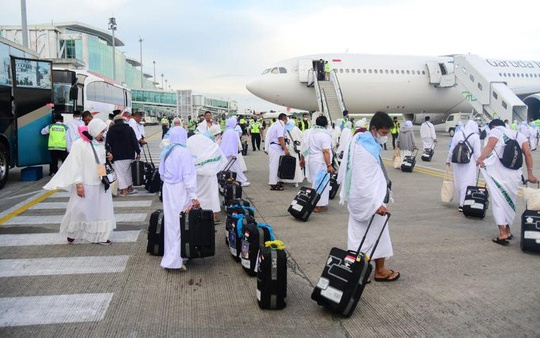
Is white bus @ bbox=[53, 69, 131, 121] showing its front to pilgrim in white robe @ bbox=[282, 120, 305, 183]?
no

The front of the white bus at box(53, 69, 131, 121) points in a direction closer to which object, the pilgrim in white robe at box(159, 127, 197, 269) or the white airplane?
the pilgrim in white robe

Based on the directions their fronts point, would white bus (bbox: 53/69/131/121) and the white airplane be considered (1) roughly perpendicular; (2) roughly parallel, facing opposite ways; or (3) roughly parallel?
roughly perpendicular

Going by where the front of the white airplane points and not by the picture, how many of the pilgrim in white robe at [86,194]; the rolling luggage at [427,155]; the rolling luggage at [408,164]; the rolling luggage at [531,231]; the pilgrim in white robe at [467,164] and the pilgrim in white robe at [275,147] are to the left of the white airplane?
6

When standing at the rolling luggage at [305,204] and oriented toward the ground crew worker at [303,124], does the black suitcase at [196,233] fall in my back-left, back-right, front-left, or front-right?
back-left

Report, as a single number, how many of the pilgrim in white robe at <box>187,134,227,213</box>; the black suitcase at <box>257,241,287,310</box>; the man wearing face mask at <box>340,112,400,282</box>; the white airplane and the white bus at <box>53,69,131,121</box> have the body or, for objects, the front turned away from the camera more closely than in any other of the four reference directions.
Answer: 1

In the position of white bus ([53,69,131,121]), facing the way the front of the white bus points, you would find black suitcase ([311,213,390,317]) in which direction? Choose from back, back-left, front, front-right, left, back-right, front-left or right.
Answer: front-left

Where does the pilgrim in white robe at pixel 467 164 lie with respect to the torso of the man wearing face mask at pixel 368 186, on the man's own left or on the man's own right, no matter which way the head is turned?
on the man's own left

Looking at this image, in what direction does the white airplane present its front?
to the viewer's left

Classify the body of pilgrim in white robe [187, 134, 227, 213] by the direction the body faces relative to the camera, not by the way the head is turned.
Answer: away from the camera

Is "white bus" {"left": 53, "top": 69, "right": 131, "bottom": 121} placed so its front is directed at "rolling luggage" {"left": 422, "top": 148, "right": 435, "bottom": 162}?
no

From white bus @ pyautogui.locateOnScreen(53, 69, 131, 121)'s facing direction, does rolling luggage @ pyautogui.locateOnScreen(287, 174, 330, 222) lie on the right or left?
on its left

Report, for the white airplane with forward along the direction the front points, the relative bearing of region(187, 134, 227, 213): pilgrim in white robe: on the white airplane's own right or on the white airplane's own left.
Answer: on the white airplane's own left
